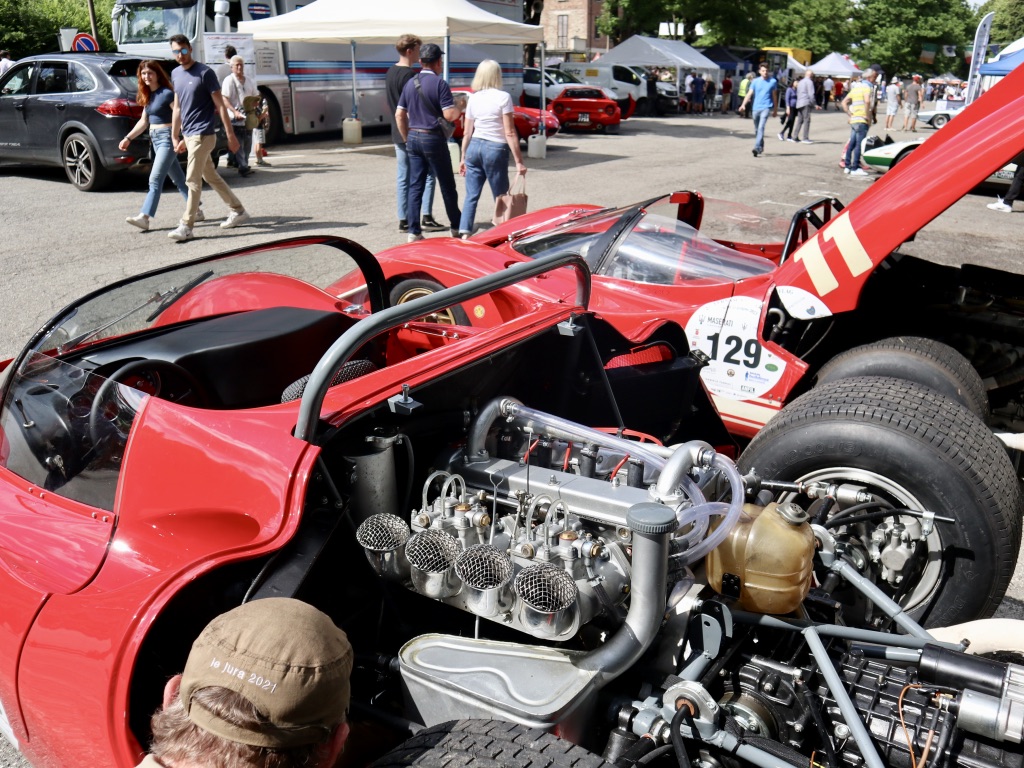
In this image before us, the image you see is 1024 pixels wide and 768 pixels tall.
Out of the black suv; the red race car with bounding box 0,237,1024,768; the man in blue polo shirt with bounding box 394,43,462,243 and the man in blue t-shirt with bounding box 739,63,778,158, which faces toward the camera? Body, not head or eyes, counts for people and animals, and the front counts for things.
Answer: the man in blue t-shirt with bounding box 739,63,778,158

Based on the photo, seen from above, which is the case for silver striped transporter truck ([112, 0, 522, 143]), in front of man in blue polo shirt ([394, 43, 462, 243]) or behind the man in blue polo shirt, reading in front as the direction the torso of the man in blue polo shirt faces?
in front

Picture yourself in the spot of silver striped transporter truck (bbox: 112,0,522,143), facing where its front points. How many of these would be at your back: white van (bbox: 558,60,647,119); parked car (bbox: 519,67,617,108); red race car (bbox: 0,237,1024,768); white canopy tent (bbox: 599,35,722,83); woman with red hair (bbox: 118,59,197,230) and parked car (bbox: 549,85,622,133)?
4

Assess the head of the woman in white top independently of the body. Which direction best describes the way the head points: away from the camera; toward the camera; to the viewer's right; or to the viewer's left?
away from the camera

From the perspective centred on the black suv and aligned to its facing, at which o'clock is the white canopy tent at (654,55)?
The white canopy tent is roughly at 3 o'clock from the black suv.

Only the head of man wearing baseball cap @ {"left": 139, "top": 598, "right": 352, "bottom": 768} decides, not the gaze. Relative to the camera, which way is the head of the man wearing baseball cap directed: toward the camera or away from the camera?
away from the camera

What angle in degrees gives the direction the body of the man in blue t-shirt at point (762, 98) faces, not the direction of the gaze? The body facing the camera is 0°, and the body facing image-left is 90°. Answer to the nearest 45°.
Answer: approximately 0°

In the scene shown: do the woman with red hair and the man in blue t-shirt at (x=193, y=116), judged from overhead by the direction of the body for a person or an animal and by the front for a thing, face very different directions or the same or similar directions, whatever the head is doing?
same or similar directions

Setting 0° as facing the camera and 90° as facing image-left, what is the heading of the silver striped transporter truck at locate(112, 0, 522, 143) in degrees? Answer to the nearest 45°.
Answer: approximately 45°

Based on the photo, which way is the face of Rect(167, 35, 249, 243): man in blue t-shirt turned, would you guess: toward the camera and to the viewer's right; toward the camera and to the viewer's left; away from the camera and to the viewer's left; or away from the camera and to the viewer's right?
toward the camera and to the viewer's left

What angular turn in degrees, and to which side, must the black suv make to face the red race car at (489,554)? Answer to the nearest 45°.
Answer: approximately 135° to its left

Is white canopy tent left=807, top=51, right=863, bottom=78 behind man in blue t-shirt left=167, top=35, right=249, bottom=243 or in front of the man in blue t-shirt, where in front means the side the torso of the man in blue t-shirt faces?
behind

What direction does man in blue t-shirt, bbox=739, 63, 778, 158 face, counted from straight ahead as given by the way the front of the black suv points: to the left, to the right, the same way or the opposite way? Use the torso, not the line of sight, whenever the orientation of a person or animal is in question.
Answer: to the left

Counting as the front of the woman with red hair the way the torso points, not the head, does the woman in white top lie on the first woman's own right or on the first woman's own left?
on the first woman's own left

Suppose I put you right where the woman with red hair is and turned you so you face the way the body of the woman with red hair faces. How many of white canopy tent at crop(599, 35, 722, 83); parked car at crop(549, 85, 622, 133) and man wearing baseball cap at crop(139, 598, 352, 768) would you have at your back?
2

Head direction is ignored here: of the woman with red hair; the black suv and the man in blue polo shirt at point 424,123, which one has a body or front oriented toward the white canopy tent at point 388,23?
the man in blue polo shirt

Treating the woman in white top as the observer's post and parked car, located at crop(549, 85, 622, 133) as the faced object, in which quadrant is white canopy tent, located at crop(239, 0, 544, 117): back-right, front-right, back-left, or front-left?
front-left
